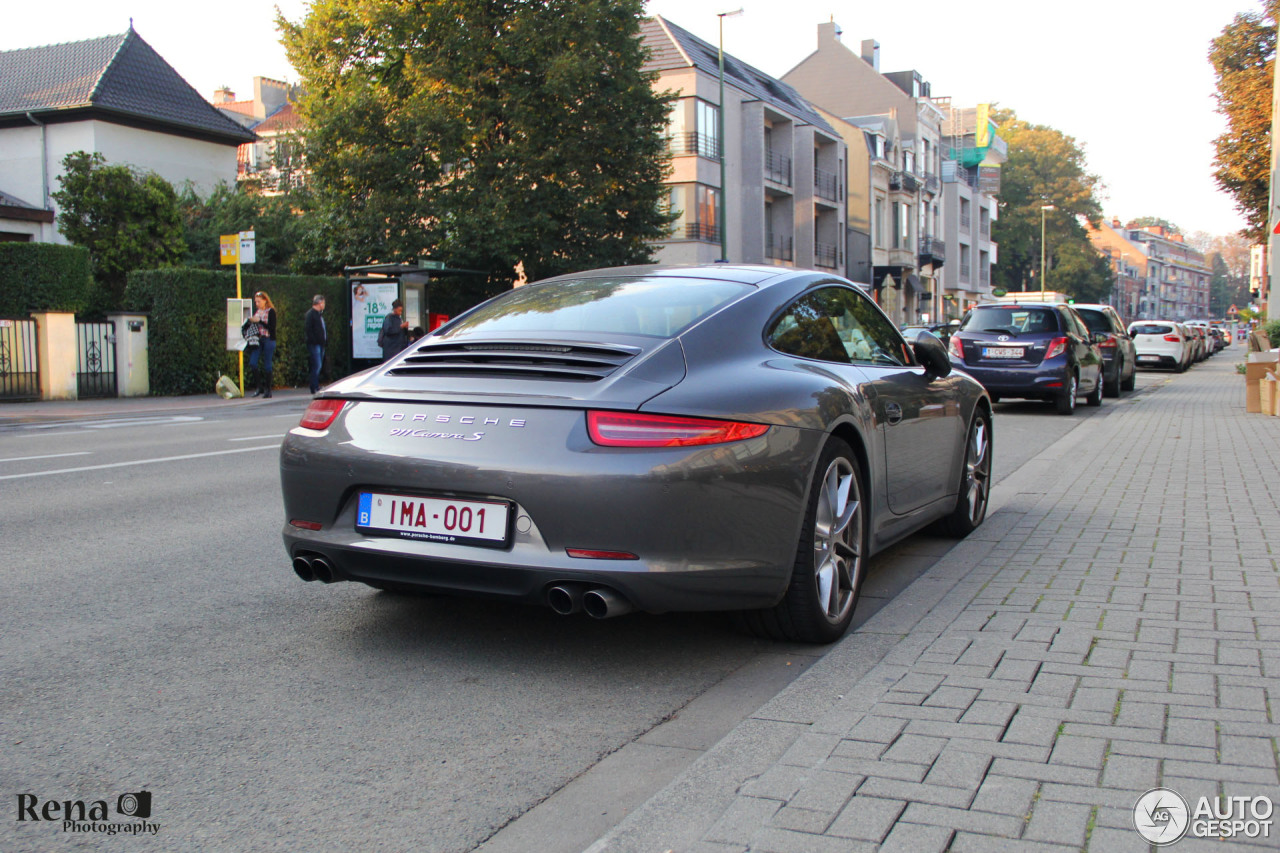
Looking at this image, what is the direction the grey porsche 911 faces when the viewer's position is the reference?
facing away from the viewer and to the right of the viewer

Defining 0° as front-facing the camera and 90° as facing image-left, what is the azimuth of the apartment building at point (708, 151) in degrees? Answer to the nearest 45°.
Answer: approximately 315°

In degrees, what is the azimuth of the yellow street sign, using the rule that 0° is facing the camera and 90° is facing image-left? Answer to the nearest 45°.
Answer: approximately 0°

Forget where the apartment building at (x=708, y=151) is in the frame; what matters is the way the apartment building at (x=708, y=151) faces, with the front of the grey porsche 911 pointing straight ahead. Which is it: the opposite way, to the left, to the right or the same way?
to the right

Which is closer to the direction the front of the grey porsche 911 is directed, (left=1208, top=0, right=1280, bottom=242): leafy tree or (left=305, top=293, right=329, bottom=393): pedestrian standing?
the leafy tree

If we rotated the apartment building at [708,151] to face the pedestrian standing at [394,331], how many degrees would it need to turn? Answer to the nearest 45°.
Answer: approximately 45° to its right
